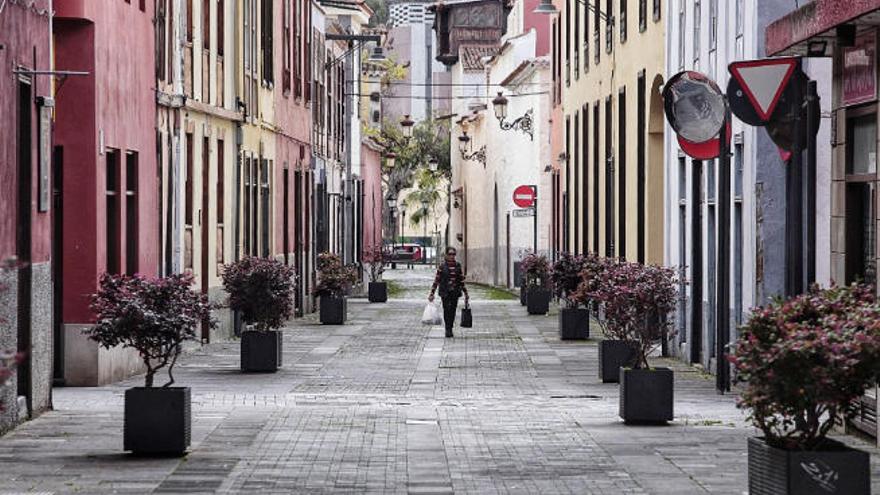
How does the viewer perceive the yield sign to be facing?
facing the viewer

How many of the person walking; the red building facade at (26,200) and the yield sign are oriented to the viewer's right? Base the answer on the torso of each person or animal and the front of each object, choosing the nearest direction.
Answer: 1

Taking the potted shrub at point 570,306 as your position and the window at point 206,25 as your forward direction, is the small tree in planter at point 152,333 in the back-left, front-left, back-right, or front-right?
front-left

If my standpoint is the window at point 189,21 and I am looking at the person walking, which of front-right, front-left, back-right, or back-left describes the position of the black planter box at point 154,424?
back-right

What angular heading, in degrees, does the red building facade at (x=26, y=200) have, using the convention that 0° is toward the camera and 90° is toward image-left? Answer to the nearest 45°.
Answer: approximately 270°

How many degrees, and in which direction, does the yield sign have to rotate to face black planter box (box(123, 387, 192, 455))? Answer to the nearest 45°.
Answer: approximately 90° to its right

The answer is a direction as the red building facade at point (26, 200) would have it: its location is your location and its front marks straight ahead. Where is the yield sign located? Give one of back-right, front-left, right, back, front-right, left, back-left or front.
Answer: front-right

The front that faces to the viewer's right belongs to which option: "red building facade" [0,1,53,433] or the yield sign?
the red building facade

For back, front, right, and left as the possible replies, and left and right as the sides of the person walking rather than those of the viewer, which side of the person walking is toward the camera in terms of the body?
front

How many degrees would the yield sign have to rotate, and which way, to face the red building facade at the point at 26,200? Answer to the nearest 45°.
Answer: approximately 90° to its right

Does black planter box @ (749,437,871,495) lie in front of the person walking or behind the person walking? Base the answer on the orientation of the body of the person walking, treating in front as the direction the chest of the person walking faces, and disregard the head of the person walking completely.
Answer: in front
